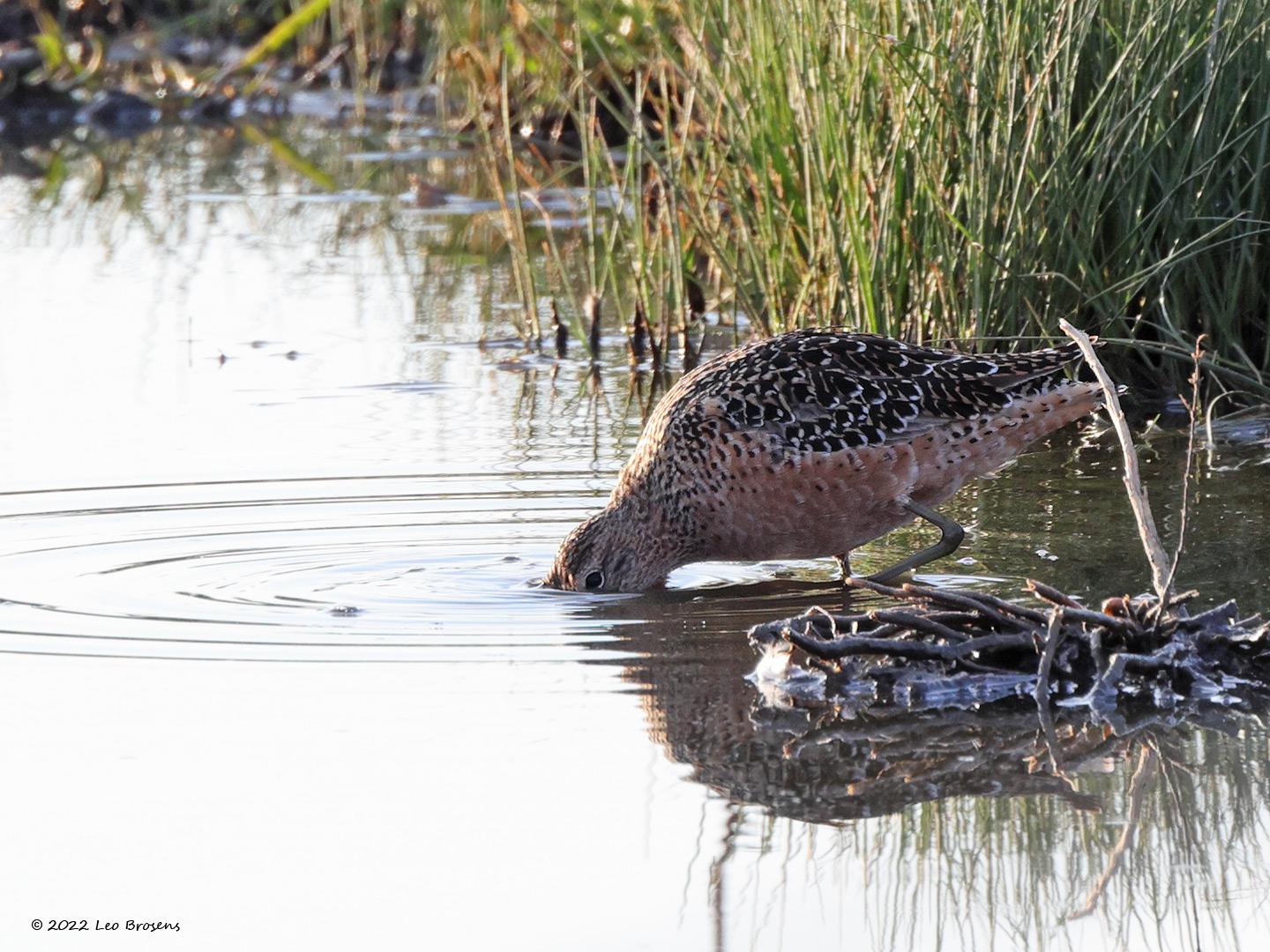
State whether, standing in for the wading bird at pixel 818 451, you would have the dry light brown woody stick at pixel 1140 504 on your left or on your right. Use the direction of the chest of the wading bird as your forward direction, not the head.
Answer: on your left

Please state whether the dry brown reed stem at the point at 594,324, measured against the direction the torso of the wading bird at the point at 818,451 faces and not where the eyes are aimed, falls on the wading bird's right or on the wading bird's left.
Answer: on the wading bird's right

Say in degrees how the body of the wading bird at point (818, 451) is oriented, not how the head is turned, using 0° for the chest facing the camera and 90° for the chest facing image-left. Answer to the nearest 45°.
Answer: approximately 90°

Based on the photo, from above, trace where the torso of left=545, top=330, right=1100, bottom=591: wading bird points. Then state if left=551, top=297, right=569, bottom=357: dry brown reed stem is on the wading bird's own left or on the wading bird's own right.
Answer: on the wading bird's own right

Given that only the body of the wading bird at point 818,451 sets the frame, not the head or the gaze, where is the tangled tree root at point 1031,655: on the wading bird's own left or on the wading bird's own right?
on the wading bird's own left

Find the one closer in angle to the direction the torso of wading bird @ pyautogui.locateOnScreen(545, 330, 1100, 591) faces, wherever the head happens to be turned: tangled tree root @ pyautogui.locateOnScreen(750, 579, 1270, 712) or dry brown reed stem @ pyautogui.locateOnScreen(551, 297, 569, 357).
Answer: the dry brown reed stem
